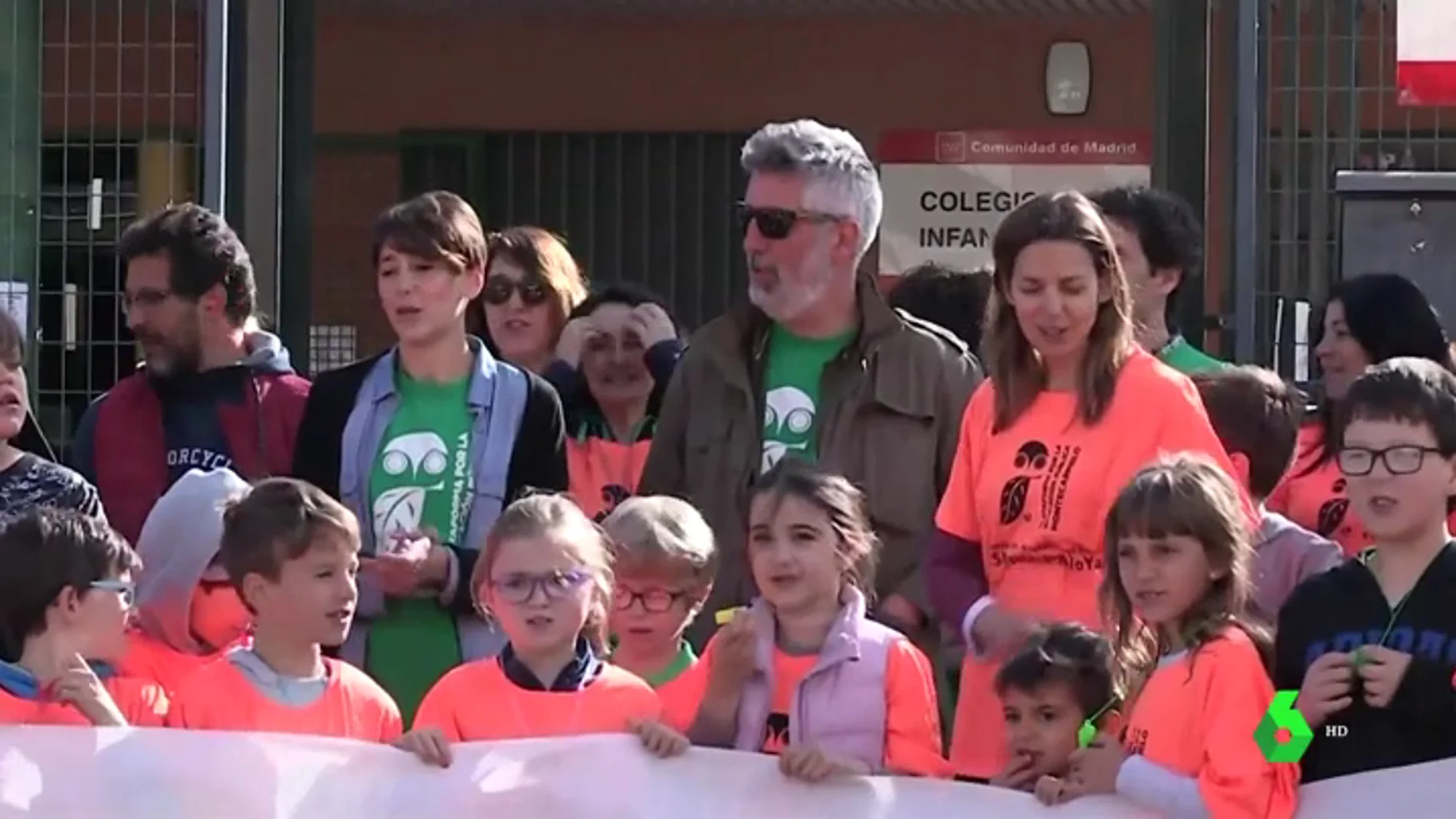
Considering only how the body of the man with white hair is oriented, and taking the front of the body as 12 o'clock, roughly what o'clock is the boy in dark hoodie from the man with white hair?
The boy in dark hoodie is roughly at 9 o'clock from the man with white hair.

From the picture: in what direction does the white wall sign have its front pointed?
toward the camera

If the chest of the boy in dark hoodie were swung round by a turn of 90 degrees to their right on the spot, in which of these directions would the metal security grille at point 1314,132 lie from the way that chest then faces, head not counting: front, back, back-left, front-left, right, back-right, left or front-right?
front-right

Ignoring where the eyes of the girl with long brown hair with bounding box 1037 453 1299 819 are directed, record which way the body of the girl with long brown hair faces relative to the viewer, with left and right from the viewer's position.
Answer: facing the viewer and to the left of the viewer

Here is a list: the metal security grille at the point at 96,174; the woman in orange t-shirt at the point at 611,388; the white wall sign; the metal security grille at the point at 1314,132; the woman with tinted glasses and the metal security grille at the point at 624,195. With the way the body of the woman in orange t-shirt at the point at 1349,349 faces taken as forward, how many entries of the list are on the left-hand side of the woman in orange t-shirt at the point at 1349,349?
0

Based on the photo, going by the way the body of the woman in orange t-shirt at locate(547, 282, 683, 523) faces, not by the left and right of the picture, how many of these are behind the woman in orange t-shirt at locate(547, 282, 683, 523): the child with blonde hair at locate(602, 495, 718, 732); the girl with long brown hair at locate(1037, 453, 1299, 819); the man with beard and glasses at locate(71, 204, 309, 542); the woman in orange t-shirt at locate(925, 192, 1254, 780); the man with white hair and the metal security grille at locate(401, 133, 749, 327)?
1

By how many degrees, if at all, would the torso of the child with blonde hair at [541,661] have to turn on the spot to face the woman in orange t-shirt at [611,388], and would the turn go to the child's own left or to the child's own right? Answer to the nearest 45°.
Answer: approximately 180°

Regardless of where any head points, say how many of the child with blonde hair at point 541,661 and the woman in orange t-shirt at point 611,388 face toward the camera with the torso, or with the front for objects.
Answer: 2

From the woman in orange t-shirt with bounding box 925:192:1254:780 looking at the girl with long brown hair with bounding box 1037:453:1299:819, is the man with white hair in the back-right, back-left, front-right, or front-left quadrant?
back-right

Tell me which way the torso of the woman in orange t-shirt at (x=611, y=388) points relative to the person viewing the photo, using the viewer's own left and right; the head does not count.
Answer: facing the viewer

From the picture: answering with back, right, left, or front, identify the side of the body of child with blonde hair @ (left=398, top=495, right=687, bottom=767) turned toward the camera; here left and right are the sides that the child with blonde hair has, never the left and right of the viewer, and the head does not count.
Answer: front

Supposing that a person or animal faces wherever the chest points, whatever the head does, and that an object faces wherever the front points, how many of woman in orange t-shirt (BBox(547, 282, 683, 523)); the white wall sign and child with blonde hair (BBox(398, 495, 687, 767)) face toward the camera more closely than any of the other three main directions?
3

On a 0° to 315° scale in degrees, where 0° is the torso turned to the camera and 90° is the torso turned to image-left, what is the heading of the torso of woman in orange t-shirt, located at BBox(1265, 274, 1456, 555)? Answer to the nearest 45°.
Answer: approximately 45°

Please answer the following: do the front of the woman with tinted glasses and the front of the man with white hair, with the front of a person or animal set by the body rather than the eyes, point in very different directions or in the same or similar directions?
same or similar directions

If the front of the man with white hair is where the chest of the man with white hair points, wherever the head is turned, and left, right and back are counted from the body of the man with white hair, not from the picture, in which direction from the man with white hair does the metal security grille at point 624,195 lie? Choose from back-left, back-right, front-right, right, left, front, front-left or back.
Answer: back-right

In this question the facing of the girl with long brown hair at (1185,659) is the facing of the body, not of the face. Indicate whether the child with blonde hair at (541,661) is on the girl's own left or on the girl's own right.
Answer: on the girl's own right
